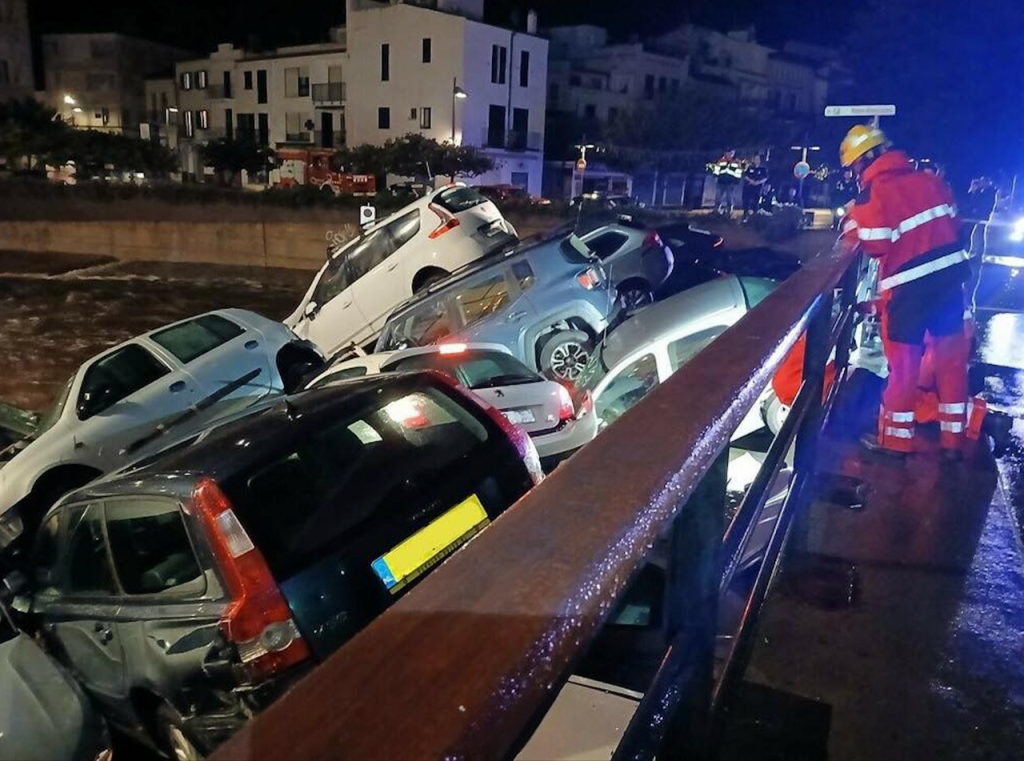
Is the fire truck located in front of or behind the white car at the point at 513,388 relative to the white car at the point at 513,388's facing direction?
in front

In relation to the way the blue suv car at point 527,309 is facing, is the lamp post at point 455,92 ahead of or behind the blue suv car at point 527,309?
ahead

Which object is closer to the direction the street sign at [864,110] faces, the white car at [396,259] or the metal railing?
the metal railing

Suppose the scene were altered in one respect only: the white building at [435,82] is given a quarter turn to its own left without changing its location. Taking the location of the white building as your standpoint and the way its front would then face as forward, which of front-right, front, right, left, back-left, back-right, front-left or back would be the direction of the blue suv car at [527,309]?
front-right

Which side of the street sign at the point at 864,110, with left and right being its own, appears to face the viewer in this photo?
front

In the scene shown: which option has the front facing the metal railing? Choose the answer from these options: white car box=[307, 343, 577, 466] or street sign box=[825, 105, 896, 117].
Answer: the street sign

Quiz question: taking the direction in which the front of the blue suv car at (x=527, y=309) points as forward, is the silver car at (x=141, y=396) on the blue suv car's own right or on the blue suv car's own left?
on the blue suv car's own left

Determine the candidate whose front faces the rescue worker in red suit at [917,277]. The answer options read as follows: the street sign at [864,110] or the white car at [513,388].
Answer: the street sign

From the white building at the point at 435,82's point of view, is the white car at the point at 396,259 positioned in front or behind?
in front

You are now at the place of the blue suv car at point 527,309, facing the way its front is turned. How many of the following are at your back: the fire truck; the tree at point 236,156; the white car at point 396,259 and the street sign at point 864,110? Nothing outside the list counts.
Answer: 1

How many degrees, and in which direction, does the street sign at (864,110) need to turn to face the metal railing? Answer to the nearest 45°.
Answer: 0° — it already faces it

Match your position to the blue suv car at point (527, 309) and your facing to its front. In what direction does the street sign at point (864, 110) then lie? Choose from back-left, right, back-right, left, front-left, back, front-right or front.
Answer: back

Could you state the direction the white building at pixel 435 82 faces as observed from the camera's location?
facing the viewer and to the left of the viewer

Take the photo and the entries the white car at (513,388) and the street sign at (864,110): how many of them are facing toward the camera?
1
